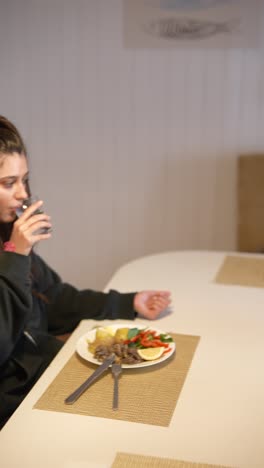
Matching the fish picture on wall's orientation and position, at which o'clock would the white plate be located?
The white plate is roughly at 12 o'clock from the fish picture on wall.

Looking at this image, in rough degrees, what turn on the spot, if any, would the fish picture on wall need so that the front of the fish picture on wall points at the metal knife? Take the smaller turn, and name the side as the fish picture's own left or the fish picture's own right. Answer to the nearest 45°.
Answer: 0° — it already faces it

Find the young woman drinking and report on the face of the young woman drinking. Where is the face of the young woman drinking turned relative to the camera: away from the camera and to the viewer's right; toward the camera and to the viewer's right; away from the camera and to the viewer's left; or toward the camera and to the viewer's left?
toward the camera and to the viewer's right

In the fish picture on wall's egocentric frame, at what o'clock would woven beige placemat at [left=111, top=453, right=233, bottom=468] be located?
The woven beige placemat is roughly at 12 o'clock from the fish picture on wall.

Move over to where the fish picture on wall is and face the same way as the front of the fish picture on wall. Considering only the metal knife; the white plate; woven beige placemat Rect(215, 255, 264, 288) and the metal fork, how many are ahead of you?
4

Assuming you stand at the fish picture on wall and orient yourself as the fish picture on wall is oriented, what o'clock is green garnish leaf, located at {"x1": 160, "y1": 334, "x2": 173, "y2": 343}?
The green garnish leaf is roughly at 12 o'clock from the fish picture on wall.

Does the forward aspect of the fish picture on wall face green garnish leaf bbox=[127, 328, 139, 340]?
yes

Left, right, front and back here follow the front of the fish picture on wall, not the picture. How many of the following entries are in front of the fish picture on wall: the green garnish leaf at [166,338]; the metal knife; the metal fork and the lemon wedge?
4

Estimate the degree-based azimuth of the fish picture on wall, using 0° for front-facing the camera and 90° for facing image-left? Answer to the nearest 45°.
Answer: approximately 0°
